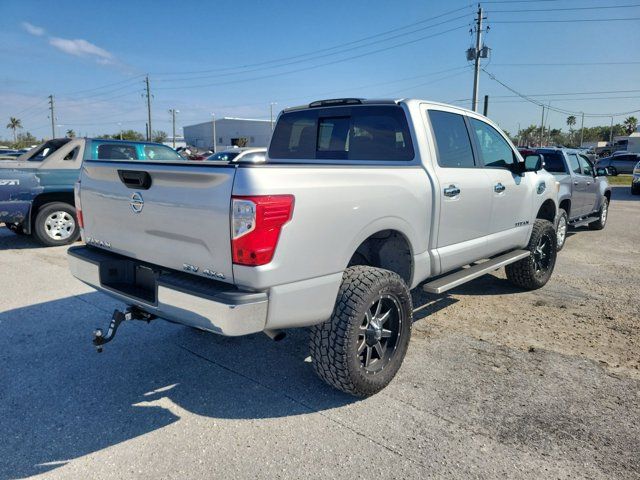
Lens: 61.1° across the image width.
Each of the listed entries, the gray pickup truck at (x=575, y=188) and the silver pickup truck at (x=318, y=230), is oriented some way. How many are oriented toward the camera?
0

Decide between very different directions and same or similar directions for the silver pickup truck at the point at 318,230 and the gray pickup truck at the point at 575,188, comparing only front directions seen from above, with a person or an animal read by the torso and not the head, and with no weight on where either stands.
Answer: same or similar directions

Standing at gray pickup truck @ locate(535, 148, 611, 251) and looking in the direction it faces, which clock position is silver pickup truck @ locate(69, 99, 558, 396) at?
silver pickup truck @ locate(69, 99, 558, 396) is roughly at 5 o'clock from gray pickup truck @ locate(535, 148, 611, 251).

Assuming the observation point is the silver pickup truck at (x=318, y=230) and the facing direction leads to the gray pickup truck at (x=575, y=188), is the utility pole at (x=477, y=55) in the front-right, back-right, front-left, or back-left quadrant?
front-left

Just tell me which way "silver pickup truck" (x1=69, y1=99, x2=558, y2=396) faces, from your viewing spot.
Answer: facing away from the viewer and to the right of the viewer

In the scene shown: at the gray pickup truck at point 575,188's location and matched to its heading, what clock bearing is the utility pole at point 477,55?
The utility pole is roughly at 10 o'clock from the gray pickup truck.

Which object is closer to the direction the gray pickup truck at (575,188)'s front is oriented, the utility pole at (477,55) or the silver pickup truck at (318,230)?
the utility pole

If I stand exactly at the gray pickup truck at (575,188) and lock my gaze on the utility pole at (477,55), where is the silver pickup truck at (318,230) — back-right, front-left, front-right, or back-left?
back-left

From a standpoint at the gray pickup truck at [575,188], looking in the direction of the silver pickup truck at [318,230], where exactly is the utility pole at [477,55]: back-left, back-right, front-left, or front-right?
back-right

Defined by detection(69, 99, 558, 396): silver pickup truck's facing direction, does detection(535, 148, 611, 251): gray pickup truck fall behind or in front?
in front

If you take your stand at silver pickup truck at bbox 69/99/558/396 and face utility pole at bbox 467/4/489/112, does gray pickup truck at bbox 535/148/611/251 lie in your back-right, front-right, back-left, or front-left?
front-right

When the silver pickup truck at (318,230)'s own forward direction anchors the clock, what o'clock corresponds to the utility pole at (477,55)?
The utility pole is roughly at 11 o'clock from the silver pickup truck.

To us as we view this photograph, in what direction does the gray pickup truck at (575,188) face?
facing away from the viewer and to the right of the viewer
